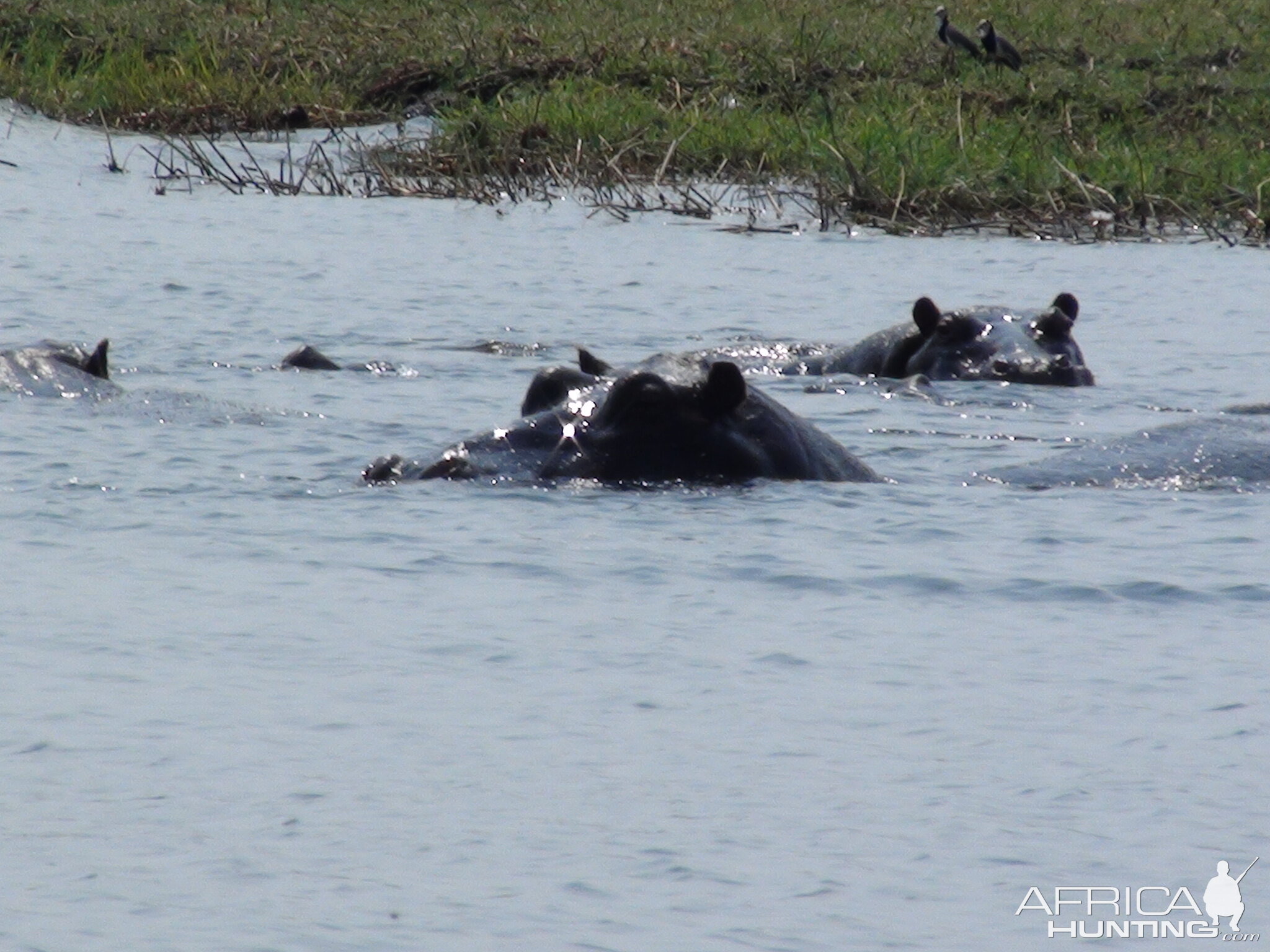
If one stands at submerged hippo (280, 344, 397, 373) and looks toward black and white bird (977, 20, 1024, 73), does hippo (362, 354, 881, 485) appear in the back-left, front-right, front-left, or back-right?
back-right

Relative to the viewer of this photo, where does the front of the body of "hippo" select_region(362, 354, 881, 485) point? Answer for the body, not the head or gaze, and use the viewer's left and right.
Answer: facing the viewer and to the left of the viewer

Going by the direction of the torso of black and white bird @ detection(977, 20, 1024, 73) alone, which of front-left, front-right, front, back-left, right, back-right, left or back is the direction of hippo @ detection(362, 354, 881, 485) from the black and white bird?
left

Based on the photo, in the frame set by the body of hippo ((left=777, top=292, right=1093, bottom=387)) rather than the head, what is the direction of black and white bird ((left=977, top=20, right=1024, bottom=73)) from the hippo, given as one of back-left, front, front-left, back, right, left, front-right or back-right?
back-left

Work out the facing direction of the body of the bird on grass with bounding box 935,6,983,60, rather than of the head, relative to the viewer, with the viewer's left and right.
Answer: facing to the left of the viewer

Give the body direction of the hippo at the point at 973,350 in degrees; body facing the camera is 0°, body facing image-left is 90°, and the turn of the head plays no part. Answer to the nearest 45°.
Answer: approximately 315°

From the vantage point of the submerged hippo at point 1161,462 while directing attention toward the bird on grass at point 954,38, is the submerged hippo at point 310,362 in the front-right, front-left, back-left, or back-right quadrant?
front-left

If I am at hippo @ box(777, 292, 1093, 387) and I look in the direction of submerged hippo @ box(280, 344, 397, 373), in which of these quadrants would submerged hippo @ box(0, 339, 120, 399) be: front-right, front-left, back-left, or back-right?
front-left

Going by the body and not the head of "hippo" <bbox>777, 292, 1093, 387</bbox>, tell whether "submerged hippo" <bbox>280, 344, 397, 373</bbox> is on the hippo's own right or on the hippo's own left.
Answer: on the hippo's own right

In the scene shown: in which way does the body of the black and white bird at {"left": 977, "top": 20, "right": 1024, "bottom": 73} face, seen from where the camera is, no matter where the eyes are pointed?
to the viewer's left
